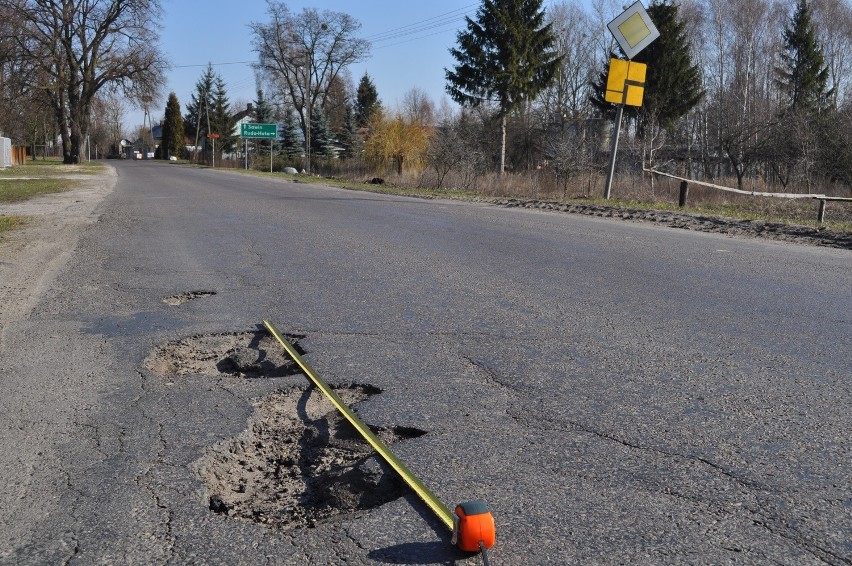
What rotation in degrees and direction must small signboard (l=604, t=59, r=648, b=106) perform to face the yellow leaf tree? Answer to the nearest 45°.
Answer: approximately 135° to its right

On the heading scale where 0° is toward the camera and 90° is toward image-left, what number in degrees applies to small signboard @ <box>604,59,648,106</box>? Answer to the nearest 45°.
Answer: approximately 0°

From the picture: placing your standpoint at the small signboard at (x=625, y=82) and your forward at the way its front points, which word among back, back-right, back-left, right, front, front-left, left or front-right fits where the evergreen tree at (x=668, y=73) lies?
back

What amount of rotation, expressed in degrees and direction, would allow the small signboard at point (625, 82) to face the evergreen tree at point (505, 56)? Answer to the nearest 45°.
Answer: approximately 180°

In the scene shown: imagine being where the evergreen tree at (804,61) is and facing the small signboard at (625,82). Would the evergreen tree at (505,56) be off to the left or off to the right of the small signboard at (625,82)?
right

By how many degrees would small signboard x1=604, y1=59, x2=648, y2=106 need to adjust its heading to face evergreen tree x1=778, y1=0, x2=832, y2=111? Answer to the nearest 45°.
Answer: approximately 180°
